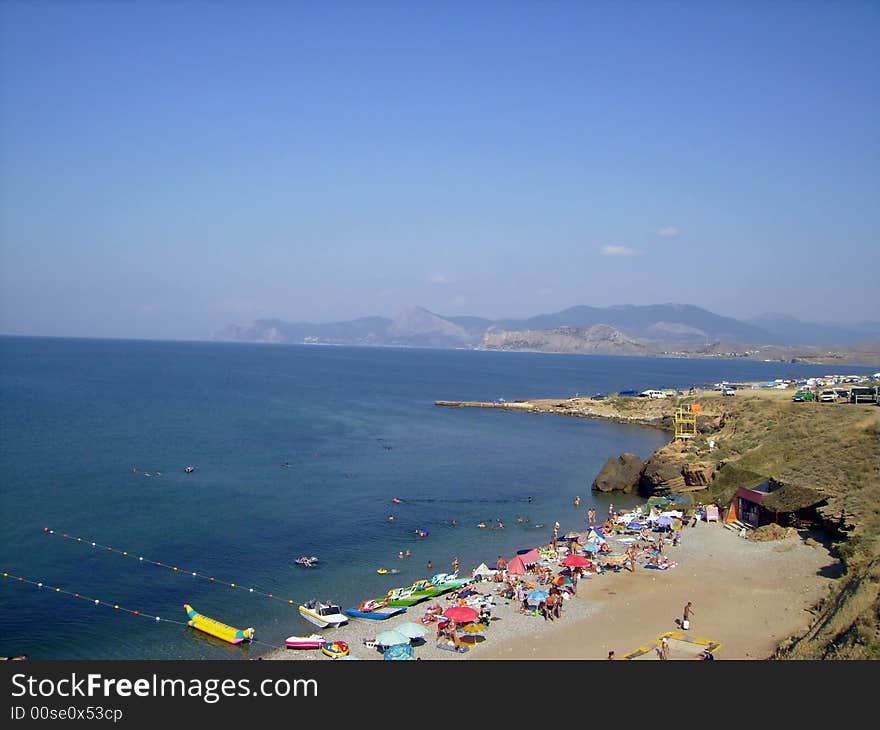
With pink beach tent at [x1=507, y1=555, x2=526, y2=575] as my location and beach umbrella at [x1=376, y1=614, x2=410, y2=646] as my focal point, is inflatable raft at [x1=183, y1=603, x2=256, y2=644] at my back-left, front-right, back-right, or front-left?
front-right

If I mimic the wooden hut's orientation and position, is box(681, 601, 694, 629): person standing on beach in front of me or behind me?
in front

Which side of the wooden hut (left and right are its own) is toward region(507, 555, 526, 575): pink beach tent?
front

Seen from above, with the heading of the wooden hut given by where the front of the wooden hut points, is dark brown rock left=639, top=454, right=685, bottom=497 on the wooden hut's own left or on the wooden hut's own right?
on the wooden hut's own right

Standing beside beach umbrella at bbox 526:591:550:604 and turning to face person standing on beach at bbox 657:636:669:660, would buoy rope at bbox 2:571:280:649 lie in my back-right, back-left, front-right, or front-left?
back-right

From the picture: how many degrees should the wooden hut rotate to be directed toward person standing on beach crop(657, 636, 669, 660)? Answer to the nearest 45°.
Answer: approximately 45° to its left

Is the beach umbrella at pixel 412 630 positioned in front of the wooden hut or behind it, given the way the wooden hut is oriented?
in front

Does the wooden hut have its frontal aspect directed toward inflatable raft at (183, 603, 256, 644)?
yes

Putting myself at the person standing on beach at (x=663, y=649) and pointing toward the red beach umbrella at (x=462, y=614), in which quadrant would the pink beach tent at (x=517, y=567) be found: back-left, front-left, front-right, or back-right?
front-right

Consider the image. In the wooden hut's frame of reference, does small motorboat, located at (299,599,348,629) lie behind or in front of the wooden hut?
in front

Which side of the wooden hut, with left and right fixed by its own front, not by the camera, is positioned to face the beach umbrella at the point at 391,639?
front

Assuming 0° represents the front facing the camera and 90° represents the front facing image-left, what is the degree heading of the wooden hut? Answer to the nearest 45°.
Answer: approximately 45°

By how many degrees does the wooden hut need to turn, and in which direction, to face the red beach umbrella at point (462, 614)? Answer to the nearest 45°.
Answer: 0° — it already faces it
